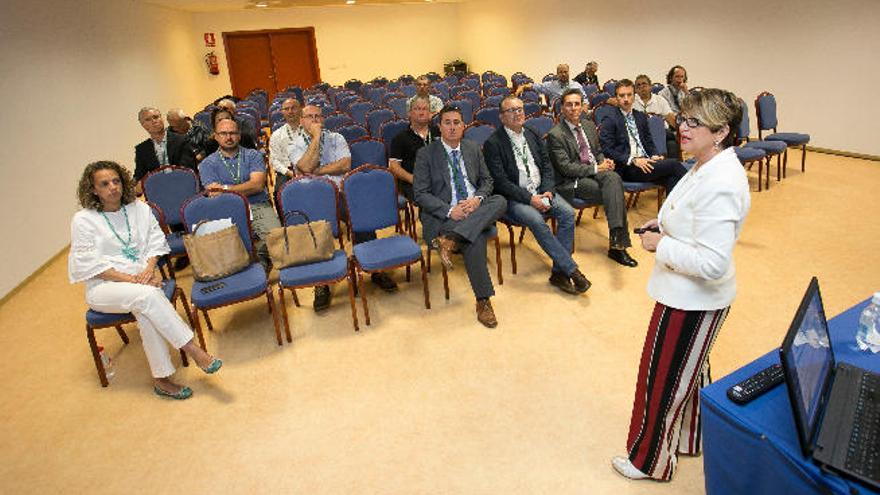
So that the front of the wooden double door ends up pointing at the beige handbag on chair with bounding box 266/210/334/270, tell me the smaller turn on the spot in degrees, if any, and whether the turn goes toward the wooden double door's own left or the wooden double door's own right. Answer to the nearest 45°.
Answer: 0° — it already faces it

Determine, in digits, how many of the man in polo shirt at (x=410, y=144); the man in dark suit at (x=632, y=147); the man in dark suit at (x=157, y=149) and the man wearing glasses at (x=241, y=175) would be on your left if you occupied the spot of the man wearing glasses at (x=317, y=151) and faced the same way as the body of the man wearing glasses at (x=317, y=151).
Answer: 2

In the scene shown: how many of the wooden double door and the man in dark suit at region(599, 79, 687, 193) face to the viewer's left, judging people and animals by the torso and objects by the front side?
0

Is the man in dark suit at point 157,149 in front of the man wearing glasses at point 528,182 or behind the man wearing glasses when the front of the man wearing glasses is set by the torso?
behind

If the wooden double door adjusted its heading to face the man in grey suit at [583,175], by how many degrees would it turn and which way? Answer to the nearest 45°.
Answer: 0° — it already faces them

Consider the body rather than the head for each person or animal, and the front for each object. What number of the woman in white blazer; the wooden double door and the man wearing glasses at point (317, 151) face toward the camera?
2

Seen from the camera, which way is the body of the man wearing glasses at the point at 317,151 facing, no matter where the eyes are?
toward the camera

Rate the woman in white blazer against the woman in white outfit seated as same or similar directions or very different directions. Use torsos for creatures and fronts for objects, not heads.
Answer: very different directions

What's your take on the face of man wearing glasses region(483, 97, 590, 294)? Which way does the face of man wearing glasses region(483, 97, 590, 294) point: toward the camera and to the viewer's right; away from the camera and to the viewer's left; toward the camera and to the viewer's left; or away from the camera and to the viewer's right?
toward the camera and to the viewer's right

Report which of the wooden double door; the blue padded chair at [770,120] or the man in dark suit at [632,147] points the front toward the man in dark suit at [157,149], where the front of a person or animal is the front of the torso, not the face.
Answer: the wooden double door

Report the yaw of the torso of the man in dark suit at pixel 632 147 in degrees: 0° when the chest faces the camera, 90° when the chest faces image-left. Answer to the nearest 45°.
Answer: approximately 315°

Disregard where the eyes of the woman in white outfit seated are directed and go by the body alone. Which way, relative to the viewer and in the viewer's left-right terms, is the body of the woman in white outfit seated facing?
facing the viewer and to the right of the viewer

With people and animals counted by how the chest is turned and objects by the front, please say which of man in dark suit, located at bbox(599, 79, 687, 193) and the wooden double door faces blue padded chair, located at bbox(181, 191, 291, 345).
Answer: the wooden double door

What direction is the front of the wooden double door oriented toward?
toward the camera

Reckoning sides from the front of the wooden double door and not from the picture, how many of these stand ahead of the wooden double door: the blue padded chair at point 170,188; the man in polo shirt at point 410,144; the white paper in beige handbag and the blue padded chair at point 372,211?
4
